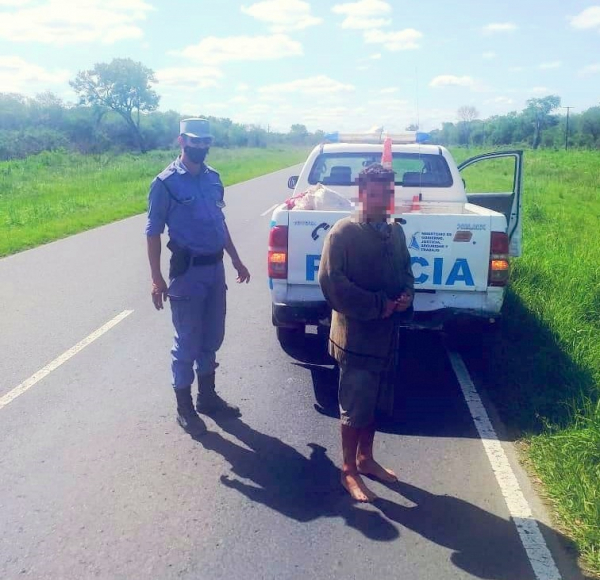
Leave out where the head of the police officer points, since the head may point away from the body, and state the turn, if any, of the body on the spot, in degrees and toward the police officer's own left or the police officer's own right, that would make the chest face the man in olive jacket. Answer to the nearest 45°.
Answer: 0° — they already face them

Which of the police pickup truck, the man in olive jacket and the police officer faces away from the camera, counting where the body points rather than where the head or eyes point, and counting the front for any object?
the police pickup truck

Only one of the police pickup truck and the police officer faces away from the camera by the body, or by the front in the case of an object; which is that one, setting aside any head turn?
the police pickup truck

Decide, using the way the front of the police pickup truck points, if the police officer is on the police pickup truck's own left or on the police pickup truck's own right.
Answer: on the police pickup truck's own left

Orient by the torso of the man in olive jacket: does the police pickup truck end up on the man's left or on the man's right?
on the man's left

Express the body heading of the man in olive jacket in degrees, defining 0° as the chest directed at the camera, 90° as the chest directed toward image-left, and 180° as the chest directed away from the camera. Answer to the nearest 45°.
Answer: approximately 315°

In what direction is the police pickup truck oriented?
away from the camera
